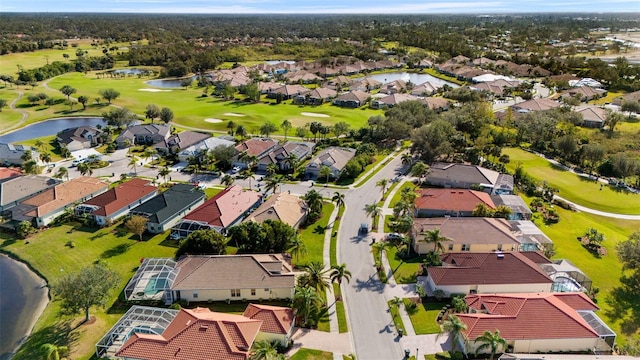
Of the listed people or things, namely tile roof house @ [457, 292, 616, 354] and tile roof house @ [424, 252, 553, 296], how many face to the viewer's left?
2

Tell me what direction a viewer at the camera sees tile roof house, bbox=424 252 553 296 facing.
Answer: facing to the left of the viewer

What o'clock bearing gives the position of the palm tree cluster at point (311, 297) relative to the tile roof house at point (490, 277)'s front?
The palm tree cluster is roughly at 11 o'clock from the tile roof house.

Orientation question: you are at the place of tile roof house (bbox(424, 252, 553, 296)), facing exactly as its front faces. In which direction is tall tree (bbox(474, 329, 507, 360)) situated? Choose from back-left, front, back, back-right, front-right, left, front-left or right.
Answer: left

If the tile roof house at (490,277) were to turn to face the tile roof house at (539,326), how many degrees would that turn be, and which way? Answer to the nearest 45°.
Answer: approximately 135° to its left

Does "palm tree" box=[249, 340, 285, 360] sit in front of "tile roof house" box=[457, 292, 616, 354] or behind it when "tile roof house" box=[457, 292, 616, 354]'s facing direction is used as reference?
in front

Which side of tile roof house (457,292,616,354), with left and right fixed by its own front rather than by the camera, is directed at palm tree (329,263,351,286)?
front

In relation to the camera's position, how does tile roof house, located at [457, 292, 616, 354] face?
facing to the left of the viewer

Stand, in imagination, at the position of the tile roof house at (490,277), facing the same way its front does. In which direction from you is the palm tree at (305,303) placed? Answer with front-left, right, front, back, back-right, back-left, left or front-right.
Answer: front-left

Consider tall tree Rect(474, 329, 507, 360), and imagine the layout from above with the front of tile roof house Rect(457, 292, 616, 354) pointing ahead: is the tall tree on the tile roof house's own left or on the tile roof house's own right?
on the tile roof house's own left

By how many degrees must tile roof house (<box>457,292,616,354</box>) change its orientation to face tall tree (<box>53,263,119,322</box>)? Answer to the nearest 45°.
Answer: approximately 45° to its left

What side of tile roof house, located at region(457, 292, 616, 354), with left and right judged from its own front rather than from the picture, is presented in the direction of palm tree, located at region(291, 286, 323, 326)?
front

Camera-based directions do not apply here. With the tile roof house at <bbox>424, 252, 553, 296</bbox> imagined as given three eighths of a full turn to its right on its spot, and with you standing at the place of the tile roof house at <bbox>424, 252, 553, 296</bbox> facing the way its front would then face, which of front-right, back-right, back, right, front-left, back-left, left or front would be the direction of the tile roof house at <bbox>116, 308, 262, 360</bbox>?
back

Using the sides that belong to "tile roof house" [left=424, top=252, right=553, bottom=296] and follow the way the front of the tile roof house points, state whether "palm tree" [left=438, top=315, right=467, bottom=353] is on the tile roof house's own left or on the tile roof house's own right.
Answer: on the tile roof house's own left

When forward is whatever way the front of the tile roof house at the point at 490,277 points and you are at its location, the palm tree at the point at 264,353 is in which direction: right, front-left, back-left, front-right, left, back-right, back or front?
front-left

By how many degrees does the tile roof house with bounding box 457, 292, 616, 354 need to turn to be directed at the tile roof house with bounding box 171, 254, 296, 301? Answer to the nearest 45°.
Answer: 0° — it already faces it
